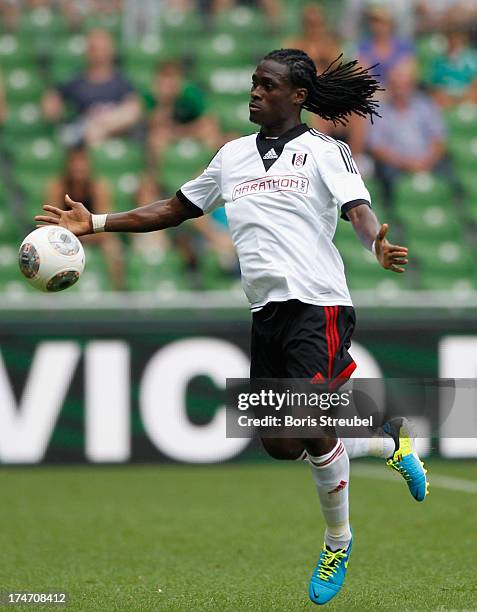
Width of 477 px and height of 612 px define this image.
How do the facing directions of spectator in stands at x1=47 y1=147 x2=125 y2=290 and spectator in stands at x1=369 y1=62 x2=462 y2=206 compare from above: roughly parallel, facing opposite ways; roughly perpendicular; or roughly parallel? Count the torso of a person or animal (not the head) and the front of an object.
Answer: roughly parallel

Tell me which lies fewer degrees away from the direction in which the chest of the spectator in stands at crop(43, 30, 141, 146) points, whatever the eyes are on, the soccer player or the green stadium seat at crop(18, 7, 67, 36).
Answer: the soccer player

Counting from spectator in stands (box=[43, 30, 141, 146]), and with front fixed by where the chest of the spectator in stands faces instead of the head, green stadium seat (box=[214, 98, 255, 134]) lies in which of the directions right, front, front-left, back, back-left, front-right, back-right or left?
left

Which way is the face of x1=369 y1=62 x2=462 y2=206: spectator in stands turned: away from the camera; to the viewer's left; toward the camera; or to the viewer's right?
toward the camera

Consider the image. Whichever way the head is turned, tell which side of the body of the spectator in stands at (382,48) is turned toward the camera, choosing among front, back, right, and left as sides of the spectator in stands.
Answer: front

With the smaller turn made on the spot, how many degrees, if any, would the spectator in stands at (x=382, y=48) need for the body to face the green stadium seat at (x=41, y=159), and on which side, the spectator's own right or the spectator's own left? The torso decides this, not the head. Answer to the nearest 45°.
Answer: approximately 90° to the spectator's own right

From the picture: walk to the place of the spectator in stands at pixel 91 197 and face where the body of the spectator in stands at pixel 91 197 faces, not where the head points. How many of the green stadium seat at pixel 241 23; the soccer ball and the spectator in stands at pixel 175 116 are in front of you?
1

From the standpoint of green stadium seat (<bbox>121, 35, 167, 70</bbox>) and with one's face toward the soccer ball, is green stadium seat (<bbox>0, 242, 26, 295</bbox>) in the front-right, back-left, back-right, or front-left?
front-right

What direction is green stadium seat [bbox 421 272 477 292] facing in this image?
toward the camera

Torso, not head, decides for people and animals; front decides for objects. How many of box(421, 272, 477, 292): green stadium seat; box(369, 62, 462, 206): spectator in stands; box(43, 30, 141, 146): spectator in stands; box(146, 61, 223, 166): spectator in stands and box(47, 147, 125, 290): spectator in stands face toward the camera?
5

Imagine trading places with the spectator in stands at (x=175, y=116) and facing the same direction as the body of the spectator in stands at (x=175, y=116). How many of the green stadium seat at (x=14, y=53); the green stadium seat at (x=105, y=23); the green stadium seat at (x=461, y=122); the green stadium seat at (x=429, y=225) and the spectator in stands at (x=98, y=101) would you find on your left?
2

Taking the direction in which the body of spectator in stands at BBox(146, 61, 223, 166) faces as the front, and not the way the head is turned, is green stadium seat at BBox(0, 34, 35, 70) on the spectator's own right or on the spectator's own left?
on the spectator's own right

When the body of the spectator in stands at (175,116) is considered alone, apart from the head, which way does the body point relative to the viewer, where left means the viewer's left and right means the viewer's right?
facing the viewer

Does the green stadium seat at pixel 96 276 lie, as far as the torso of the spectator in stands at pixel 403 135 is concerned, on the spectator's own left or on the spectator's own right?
on the spectator's own right
